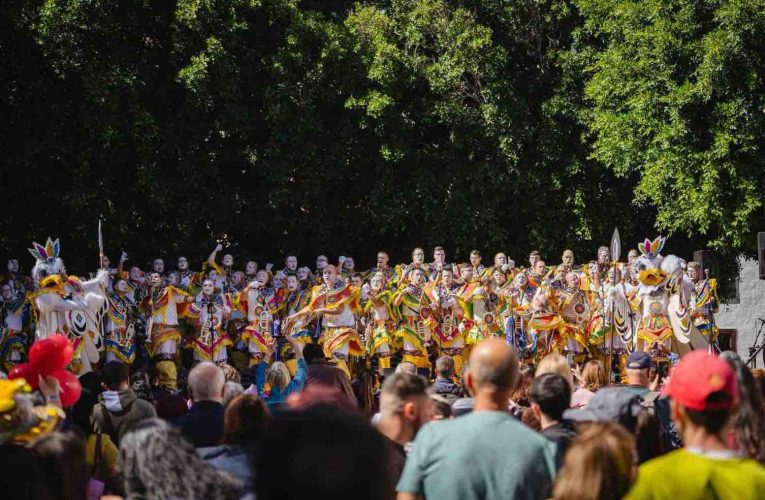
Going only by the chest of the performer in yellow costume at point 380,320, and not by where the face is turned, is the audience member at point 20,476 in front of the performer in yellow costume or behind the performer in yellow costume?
in front

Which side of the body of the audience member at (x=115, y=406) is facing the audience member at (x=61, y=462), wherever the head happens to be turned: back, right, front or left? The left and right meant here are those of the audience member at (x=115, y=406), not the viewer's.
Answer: back

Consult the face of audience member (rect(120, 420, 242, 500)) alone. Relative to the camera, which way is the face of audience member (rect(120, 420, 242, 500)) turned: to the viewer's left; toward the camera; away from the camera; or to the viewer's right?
away from the camera

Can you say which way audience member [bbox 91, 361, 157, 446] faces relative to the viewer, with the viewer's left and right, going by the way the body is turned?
facing away from the viewer

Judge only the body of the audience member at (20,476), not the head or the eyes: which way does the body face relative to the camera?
away from the camera

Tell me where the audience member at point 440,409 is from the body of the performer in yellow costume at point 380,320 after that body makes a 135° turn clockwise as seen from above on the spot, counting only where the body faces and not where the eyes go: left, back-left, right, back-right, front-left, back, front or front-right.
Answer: back-left

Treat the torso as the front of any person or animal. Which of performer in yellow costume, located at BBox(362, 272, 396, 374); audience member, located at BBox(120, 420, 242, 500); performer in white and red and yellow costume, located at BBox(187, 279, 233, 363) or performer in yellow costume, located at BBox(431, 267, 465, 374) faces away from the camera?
the audience member

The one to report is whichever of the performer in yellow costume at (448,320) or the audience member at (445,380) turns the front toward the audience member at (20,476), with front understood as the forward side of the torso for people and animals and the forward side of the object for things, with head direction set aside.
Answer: the performer in yellow costume

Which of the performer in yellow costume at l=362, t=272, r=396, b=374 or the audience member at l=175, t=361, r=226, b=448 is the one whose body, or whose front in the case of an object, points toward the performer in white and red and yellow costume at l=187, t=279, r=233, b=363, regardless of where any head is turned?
the audience member

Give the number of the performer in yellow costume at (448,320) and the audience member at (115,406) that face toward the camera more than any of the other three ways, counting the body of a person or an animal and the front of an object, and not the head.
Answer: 1

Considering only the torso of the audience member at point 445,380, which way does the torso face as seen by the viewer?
away from the camera

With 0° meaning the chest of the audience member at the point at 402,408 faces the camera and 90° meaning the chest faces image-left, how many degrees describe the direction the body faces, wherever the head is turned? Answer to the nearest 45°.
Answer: approximately 225°

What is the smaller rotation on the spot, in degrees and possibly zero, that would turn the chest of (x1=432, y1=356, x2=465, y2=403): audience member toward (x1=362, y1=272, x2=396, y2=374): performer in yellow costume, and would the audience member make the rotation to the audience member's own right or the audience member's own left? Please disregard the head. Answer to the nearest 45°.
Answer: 0° — they already face them

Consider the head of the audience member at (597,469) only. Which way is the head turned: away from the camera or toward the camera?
away from the camera

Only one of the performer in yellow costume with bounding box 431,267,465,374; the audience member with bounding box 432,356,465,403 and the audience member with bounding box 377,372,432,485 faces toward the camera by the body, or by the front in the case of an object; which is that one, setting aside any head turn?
the performer in yellow costume

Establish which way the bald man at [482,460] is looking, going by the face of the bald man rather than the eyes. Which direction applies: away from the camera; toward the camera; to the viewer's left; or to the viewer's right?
away from the camera

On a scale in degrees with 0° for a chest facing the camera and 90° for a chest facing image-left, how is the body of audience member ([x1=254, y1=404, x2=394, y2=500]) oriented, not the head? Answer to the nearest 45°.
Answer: approximately 180°

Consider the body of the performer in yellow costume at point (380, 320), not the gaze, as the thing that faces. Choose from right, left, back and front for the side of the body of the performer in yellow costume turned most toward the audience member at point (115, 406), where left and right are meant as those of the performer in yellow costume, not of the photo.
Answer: front

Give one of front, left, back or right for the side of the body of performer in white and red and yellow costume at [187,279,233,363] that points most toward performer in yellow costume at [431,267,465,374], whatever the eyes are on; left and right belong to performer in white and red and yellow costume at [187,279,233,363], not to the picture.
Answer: left

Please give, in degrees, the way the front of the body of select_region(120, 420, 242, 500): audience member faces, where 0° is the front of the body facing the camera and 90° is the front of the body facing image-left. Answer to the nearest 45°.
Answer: approximately 180°

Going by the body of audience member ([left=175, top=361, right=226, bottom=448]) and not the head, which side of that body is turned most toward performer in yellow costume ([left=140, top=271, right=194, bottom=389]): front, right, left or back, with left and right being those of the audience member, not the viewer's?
front

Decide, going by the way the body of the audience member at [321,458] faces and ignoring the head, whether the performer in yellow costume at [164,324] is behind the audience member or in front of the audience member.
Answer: in front
